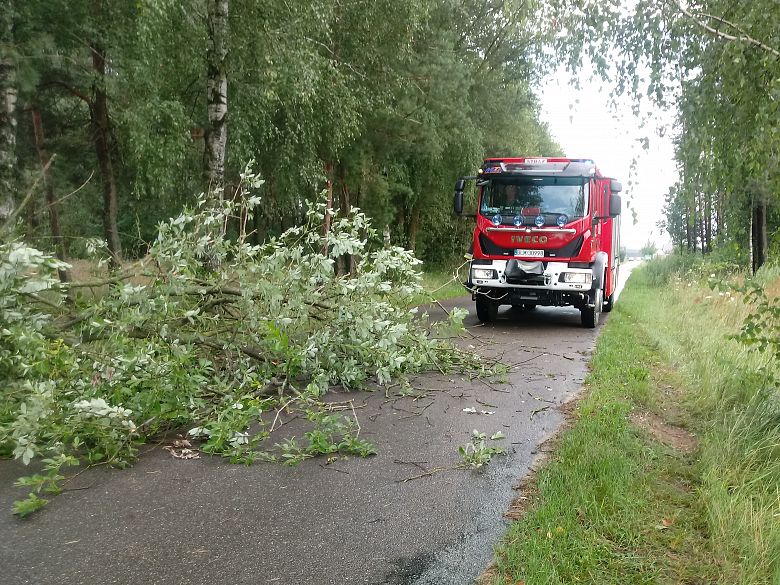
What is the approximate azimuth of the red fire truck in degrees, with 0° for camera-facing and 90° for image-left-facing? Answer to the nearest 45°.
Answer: approximately 0°
